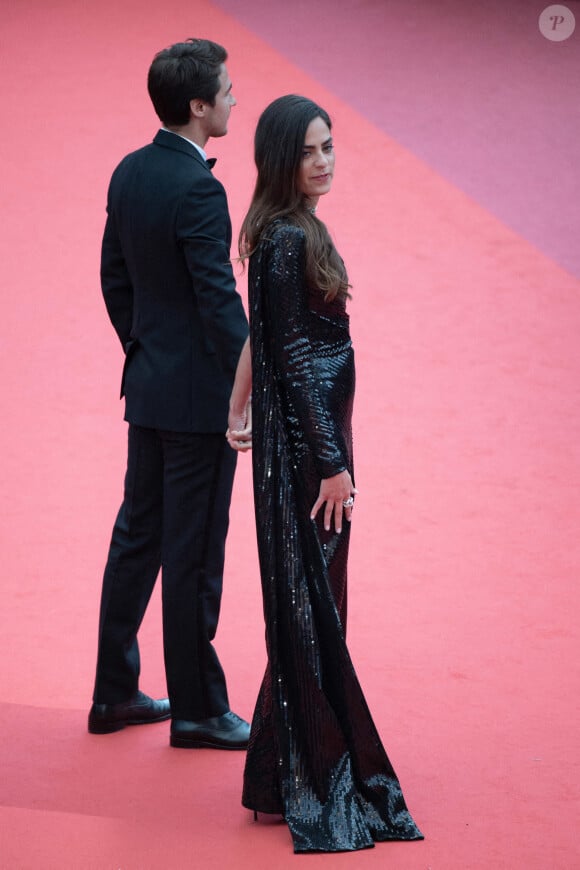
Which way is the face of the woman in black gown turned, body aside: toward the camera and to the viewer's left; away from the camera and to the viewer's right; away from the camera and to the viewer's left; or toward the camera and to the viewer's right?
toward the camera and to the viewer's right

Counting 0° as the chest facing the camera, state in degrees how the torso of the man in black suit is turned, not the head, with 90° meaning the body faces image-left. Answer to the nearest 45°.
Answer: approximately 225°

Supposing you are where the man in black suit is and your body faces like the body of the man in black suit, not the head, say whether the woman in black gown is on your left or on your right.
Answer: on your right
